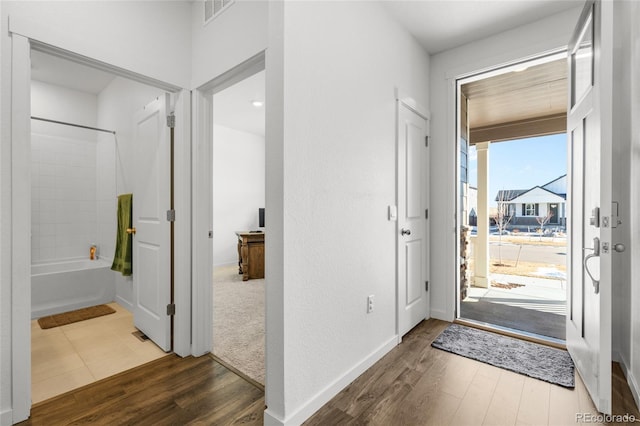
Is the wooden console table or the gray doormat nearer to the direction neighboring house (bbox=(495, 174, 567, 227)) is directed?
the gray doormat

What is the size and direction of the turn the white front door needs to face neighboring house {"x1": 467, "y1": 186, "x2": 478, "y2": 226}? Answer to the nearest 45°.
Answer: approximately 45° to its right

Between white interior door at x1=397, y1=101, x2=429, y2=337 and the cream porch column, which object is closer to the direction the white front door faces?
the white interior door

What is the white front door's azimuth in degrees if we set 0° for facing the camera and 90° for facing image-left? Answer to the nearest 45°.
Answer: approximately 90°

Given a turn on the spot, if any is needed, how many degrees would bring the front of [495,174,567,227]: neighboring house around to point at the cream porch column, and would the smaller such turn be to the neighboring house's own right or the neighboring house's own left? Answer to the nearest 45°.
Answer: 0° — it already faces it

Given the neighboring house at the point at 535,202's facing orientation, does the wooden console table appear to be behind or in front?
in front

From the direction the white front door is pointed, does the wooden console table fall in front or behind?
in front

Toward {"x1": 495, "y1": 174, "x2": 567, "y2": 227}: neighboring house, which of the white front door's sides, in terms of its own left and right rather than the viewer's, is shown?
right

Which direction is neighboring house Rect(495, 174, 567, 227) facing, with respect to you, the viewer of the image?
facing the viewer

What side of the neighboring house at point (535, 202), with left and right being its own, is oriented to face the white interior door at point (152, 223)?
front

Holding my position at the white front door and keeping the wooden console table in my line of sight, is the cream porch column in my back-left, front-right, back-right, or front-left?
front-right

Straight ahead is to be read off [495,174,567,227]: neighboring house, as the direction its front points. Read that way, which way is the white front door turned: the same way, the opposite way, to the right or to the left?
to the right

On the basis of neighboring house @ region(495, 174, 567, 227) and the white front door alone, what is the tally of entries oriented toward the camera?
1

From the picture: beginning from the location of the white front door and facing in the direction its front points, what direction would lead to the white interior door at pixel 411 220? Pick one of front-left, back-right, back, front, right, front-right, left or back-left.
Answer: front
